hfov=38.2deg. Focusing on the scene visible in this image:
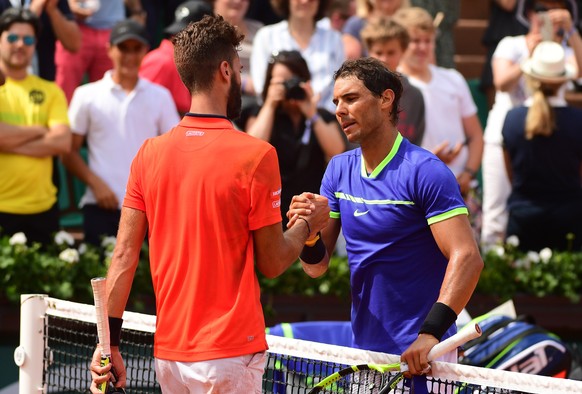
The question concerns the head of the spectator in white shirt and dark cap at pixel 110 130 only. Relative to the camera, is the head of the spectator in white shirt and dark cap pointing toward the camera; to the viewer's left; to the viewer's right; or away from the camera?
toward the camera

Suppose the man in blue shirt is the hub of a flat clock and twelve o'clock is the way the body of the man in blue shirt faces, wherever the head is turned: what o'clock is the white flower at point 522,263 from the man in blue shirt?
The white flower is roughly at 5 o'clock from the man in blue shirt.

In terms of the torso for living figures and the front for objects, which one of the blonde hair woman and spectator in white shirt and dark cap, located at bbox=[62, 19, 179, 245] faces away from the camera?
the blonde hair woman

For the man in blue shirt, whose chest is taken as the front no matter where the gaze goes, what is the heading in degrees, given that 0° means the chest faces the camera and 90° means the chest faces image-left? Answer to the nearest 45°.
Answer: approximately 45°

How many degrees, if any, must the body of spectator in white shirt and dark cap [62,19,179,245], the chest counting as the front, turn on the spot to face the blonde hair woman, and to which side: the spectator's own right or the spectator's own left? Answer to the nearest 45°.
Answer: approximately 90° to the spectator's own left

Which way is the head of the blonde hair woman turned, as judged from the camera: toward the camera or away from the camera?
away from the camera

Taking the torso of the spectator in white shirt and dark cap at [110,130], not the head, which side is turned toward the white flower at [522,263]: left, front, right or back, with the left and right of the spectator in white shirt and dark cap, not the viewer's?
left

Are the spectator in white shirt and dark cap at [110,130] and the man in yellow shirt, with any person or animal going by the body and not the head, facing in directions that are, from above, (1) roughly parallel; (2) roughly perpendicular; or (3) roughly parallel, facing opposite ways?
roughly parallel

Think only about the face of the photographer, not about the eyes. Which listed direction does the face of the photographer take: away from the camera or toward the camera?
toward the camera

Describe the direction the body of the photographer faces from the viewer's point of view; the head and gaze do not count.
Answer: toward the camera

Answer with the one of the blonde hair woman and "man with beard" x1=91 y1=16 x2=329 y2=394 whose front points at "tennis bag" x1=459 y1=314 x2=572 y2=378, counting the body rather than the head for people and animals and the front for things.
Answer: the man with beard

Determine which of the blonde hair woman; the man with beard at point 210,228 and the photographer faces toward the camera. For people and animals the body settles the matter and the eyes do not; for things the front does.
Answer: the photographer

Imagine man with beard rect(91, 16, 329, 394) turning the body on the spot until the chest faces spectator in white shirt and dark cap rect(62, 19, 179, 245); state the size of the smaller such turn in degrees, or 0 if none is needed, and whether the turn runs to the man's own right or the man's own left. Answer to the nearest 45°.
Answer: approximately 45° to the man's own left

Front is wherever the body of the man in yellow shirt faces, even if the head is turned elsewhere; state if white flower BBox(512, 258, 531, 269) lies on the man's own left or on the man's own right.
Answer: on the man's own left

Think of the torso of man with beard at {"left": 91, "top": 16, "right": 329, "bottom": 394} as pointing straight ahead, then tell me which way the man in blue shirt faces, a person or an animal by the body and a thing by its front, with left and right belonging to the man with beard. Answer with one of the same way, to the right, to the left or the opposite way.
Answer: the opposite way

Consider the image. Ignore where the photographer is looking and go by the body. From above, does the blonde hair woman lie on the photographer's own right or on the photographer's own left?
on the photographer's own left

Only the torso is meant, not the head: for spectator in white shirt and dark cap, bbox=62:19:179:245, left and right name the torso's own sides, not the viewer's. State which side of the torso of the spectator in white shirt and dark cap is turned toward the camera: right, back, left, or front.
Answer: front

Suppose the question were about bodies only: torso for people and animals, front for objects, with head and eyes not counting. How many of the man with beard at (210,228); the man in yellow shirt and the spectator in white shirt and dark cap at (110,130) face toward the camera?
2

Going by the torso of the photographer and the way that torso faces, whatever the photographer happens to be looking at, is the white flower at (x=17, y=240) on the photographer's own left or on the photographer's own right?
on the photographer's own right

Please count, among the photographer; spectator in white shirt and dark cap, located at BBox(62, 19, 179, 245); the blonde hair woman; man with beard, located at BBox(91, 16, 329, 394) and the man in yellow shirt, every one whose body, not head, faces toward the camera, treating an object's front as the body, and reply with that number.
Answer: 3

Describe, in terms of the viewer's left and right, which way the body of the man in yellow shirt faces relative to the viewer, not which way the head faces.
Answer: facing the viewer
